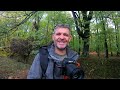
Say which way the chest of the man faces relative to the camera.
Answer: toward the camera
